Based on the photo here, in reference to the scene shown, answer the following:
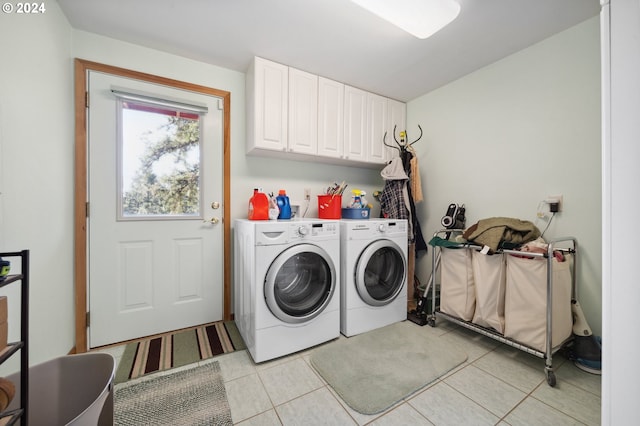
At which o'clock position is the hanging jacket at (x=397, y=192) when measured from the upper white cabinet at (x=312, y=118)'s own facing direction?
The hanging jacket is roughly at 10 o'clock from the upper white cabinet.

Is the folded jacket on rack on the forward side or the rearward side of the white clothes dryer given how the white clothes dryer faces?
on the forward side

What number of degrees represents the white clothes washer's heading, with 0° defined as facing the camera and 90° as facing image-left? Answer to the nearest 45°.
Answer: approximately 315°

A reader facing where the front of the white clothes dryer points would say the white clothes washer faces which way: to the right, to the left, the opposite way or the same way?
the same way

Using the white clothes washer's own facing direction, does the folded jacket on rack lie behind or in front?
in front

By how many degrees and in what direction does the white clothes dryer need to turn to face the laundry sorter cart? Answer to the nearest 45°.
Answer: approximately 45° to its left

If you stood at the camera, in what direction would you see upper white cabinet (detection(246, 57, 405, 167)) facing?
facing the viewer and to the right of the viewer

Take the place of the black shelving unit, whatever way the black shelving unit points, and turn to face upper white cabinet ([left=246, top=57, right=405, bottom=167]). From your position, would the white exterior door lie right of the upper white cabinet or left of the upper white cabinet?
left

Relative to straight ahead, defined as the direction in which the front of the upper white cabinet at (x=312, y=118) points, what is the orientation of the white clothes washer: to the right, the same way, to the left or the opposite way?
the same way

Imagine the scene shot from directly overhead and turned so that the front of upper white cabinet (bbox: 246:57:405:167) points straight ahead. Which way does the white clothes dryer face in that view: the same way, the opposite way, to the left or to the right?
the same way

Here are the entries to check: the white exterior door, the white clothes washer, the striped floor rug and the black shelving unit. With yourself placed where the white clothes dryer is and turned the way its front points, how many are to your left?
0

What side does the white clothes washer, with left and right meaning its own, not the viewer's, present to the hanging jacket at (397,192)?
left

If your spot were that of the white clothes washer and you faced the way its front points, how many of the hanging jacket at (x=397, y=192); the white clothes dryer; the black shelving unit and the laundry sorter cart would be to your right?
1

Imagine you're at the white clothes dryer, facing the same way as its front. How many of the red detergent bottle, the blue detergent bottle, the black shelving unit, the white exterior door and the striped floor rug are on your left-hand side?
0

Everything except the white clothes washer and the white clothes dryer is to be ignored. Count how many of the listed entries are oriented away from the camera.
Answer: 0
